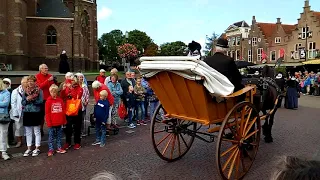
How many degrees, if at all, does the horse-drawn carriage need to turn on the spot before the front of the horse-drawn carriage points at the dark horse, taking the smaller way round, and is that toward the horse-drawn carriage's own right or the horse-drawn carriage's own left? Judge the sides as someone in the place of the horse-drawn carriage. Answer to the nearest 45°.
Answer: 0° — it already faces it

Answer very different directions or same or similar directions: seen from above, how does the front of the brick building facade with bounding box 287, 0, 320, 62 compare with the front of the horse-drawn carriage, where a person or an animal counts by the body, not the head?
very different directions

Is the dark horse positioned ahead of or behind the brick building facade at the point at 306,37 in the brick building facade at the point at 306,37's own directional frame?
ahead

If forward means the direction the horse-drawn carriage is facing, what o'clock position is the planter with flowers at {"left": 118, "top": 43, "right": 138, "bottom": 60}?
The planter with flowers is roughly at 10 o'clock from the horse-drawn carriage.

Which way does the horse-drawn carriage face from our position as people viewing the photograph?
facing away from the viewer and to the right of the viewer

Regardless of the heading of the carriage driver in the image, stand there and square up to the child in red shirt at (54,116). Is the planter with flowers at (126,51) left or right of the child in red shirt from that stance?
right

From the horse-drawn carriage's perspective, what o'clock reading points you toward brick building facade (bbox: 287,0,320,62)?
The brick building facade is roughly at 11 o'clock from the horse-drawn carriage.

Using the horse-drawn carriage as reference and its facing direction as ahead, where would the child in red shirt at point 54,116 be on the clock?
The child in red shirt is roughly at 8 o'clock from the horse-drawn carriage.

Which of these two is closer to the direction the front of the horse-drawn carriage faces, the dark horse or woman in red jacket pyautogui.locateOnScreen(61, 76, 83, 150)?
the dark horse

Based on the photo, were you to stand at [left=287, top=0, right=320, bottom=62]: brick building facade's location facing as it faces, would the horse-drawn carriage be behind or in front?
in front

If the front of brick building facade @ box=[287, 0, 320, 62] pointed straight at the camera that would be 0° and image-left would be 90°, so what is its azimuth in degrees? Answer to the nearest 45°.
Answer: approximately 45°

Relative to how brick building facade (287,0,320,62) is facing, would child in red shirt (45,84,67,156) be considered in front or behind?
in front
